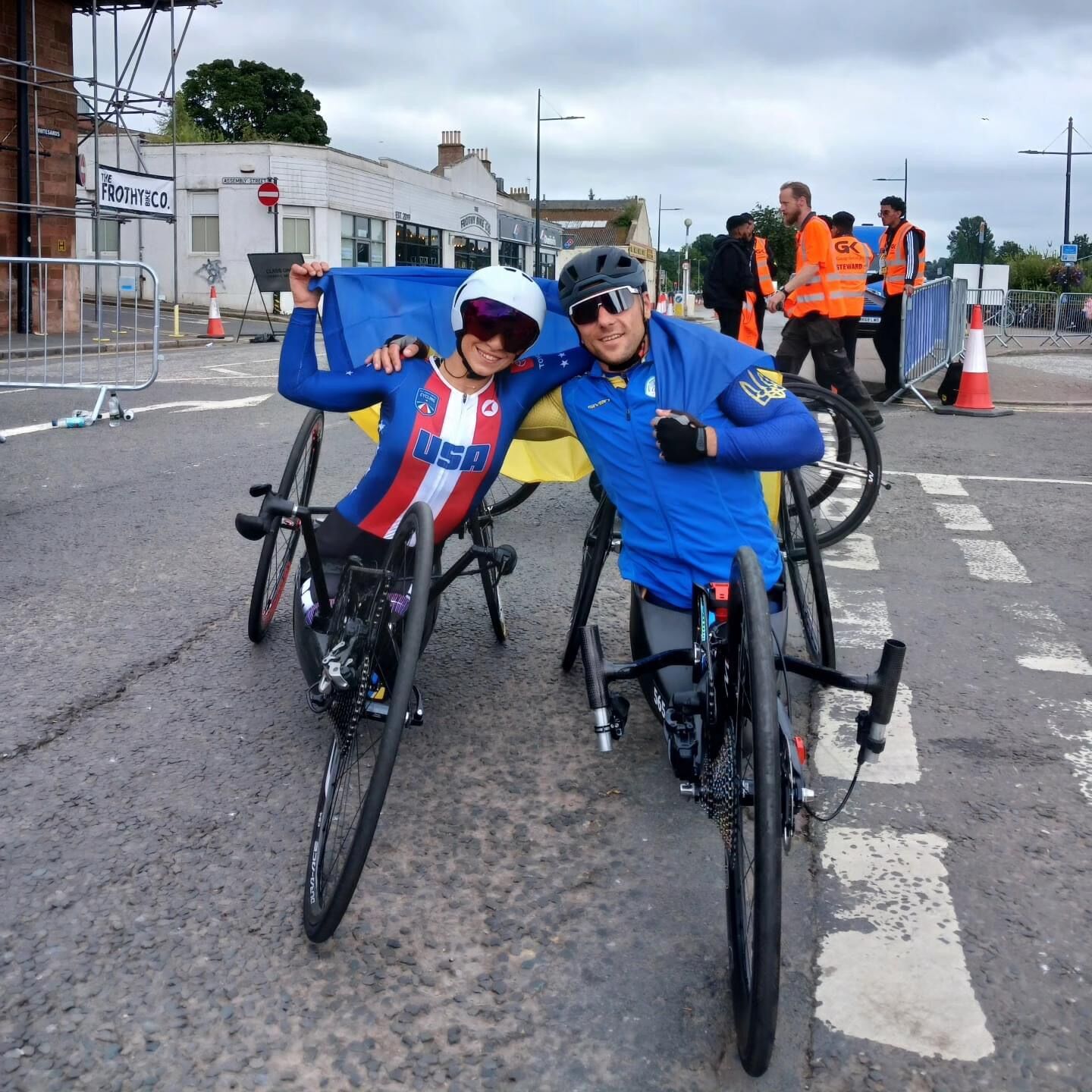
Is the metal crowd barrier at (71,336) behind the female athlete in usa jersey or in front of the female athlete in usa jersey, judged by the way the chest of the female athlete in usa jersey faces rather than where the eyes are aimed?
behind

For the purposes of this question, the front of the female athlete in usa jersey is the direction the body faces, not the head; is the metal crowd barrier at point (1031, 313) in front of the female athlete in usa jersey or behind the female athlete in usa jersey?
behind

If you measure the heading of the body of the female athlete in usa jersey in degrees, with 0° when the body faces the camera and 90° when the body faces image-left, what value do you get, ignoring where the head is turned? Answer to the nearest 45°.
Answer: approximately 0°

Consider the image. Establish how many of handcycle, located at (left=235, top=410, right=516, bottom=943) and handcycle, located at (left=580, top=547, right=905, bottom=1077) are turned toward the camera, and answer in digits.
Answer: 2

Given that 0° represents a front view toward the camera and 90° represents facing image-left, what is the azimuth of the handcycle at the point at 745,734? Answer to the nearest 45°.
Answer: approximately 0°
